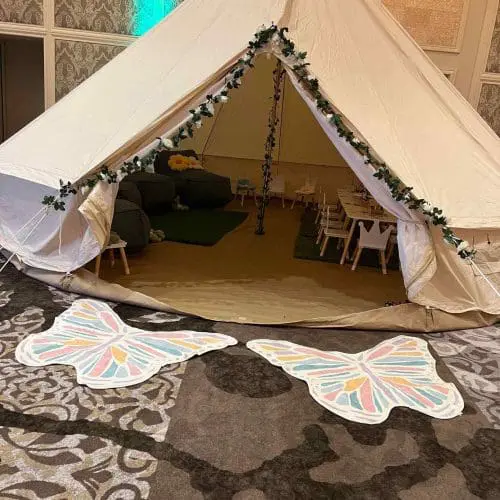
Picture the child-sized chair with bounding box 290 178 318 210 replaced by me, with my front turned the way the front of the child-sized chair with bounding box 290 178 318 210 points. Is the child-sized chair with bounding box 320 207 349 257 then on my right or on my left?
on my left

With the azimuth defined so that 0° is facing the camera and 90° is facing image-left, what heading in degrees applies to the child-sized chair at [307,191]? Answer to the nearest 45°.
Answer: approximately 45°

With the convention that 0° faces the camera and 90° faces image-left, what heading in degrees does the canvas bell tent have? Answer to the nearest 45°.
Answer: approximately 0°

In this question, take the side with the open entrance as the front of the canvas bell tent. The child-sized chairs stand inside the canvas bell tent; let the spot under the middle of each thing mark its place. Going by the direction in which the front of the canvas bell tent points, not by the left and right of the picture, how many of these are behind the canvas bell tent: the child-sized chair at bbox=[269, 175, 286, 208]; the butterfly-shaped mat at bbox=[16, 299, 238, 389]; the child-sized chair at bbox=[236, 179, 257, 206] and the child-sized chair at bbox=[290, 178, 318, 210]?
3
